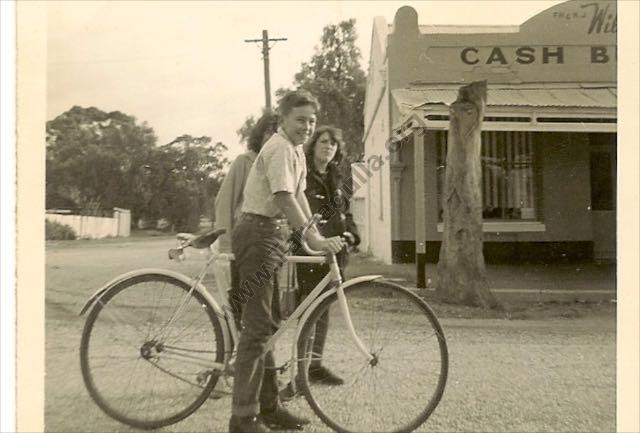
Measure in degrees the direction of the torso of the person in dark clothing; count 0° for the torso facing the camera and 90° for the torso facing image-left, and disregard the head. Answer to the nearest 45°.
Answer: approximately 315°

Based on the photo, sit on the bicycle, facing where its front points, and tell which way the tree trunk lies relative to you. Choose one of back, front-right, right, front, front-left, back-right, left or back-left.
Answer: front

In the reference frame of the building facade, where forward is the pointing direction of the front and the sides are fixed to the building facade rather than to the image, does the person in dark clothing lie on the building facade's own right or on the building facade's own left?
on the building facade's own right

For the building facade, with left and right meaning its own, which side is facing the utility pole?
back

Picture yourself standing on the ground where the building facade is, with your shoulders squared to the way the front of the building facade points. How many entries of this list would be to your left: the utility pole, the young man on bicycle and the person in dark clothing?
0

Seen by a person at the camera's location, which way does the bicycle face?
facing to the right of the viewer

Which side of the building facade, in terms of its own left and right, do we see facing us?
front

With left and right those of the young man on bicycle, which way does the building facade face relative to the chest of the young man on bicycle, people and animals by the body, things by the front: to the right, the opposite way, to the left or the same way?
to the right

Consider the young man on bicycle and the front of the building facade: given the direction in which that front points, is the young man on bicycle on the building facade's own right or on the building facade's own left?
on the building facade's own right

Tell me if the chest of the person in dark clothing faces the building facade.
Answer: no

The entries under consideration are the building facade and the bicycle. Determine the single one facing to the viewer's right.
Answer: the bicycle
